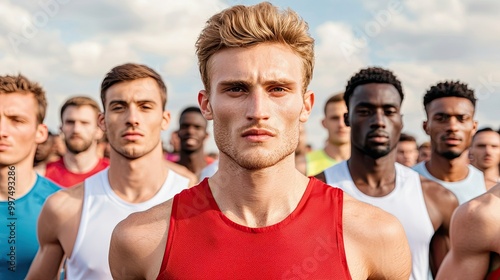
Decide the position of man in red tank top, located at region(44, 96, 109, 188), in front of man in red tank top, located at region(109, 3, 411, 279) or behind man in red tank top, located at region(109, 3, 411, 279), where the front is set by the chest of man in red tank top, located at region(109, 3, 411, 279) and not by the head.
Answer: behind

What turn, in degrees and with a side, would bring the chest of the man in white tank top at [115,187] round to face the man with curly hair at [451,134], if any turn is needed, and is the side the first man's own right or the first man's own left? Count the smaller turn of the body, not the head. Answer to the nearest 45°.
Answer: approximately 90° to the first man's own left

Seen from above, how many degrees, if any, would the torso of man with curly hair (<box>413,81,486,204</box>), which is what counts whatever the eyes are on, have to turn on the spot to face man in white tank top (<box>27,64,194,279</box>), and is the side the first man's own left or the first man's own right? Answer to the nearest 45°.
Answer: approximately 45° to the first man's own right
